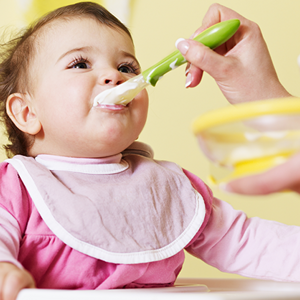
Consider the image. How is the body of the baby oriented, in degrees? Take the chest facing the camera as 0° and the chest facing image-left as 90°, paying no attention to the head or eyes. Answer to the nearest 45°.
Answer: approximately 315°
